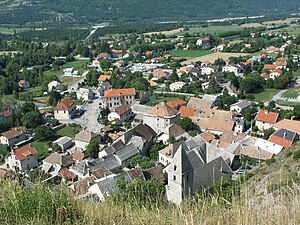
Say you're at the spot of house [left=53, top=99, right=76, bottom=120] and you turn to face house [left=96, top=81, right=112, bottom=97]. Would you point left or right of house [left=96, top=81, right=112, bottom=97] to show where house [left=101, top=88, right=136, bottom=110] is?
right

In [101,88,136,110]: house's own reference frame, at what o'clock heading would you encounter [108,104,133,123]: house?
[108,104,133,123]: house is roughly at 12 o'clock from [101,88,136,110]: house.

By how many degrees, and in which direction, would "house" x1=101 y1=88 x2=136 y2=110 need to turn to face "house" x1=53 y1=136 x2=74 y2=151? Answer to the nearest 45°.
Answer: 0° — it already faces it

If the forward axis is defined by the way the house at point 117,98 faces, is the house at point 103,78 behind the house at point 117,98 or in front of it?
behind

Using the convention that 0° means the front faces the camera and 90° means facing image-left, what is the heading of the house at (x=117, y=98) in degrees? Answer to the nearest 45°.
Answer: approximately 0°

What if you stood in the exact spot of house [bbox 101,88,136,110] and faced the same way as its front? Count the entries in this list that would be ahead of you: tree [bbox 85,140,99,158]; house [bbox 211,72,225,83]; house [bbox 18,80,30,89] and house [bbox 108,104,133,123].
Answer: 2

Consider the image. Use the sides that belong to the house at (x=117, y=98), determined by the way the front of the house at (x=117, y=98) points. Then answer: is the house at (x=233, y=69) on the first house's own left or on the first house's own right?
on the first house's own left

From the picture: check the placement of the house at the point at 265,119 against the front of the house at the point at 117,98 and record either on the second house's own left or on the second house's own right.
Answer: on the second house's own left

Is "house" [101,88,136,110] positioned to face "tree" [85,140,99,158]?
yes

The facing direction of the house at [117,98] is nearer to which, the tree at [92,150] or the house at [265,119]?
the tree

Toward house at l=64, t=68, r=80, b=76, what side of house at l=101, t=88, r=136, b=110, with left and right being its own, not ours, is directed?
back

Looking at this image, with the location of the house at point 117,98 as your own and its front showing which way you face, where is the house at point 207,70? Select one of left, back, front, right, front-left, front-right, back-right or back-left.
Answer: back-left
